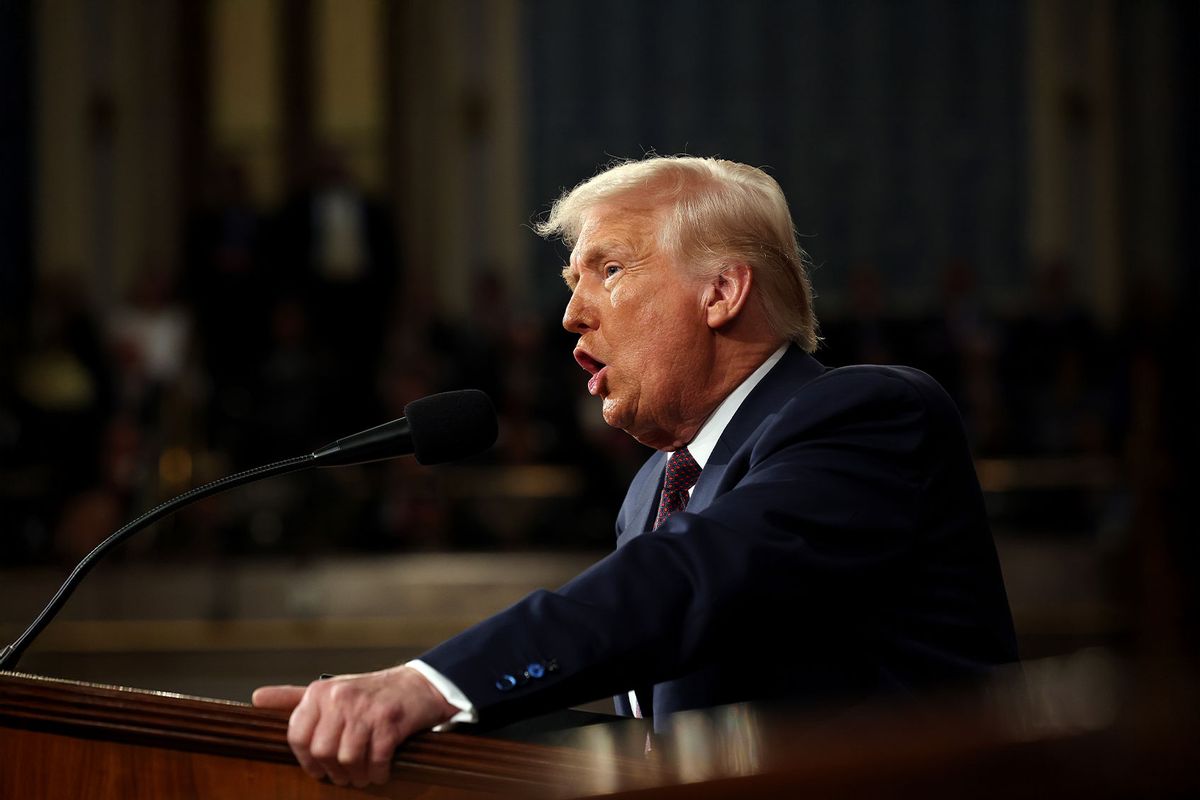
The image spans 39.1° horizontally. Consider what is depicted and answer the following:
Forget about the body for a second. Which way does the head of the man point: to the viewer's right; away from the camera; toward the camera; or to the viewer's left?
to the viewer's left

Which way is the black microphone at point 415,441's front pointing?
to the viewer's right
